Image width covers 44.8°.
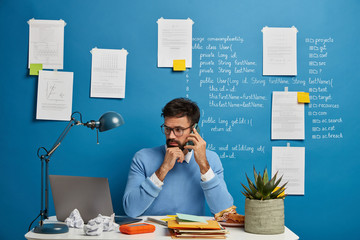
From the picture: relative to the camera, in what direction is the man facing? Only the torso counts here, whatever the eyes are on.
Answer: toward the camera

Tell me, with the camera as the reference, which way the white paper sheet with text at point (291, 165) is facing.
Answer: facing the viewer

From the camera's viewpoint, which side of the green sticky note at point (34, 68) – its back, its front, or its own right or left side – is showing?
front

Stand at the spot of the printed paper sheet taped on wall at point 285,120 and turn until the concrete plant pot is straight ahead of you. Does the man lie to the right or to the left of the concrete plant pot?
right

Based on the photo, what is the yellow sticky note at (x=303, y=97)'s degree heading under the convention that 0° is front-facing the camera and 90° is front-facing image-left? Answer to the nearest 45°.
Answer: approximately 0°

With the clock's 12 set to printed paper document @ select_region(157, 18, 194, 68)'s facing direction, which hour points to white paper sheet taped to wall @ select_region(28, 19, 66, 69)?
white paper sheet taped to wall @ select_region(28, 19, 66, 69) is roughly at 3 o'clock from printed paper document @ select_region(157, 18, 194, 68).

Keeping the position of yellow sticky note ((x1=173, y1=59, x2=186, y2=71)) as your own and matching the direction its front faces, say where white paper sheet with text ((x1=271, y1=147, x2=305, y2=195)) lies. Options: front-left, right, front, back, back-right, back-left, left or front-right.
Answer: left

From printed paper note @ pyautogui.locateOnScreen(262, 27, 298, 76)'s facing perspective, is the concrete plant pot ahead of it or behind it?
ahead

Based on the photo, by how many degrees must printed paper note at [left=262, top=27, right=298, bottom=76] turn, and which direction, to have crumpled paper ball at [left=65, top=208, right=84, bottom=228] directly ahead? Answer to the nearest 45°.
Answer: approximately 45° to its right

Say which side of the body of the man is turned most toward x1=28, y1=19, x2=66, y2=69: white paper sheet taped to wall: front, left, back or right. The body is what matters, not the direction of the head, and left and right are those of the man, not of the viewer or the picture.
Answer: right

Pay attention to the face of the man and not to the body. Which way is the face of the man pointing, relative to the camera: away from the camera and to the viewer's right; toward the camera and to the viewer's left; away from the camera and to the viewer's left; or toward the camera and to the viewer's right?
toward the camera and to the viewer's left
